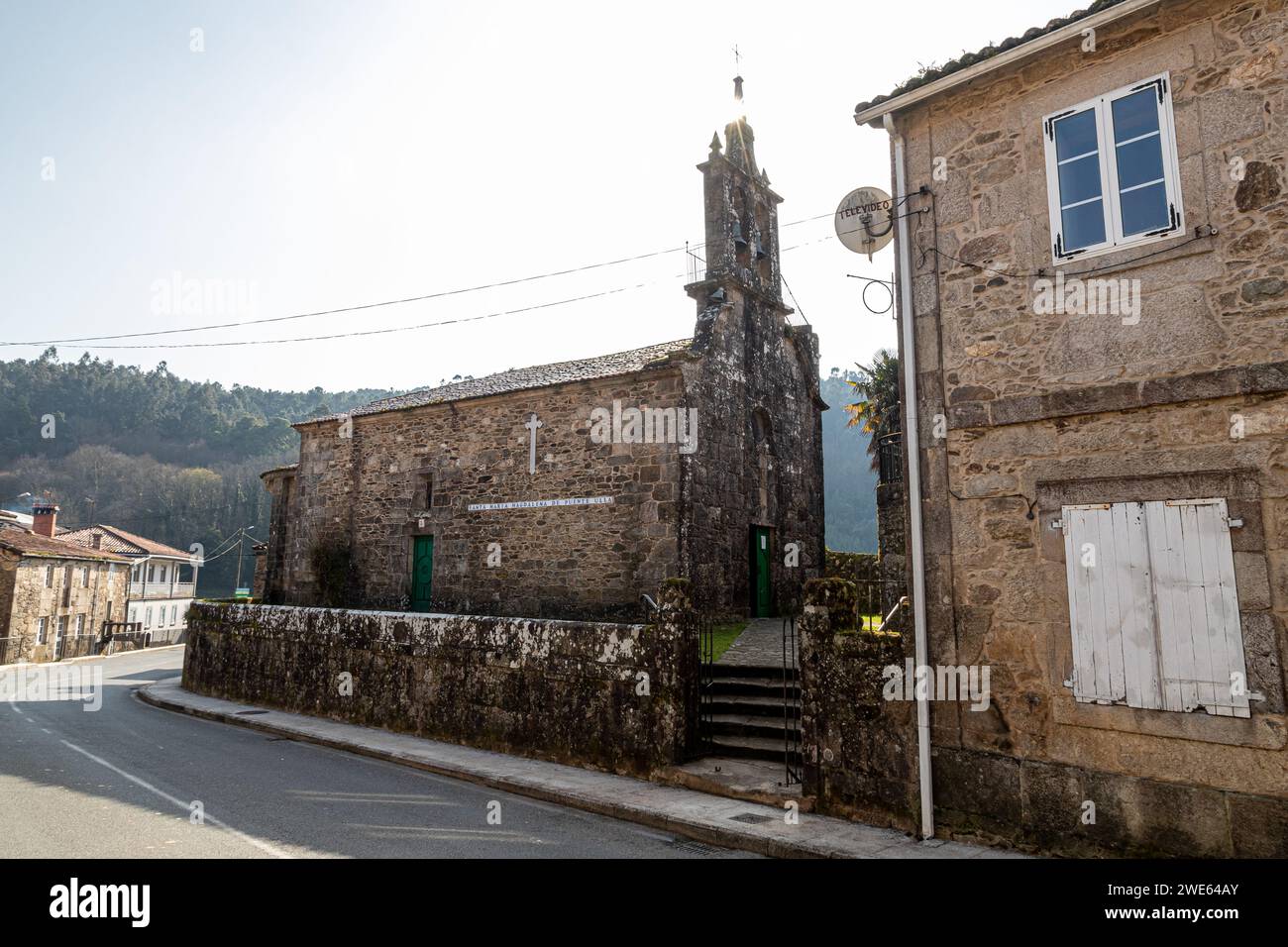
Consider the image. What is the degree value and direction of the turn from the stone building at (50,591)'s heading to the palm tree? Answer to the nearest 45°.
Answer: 0° — it already faces it

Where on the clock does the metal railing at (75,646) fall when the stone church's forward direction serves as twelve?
The metal railing is roughly at 6 o'clock from the stone church.

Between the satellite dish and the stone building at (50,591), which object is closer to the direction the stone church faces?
the satellite dish

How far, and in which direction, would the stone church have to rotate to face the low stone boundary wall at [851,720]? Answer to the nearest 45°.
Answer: approximately 45° to its right

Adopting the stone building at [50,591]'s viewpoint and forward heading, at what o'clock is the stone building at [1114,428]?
the stone building at [1114,428] is roughly at 1 o'clock from the stone building at [50,591].

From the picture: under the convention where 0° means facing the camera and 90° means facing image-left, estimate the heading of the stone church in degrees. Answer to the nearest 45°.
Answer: approximately 315°

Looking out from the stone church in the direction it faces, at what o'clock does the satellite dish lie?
The satellite dish is roughly at 1 o'clock from the stone church.

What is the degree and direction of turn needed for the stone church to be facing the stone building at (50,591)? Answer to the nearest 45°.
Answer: approximately 180°

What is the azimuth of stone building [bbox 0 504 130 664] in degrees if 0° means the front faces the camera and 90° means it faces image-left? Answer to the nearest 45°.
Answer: approximately 315°

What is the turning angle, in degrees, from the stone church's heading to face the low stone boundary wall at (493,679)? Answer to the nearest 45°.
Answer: approximately 45° to its right

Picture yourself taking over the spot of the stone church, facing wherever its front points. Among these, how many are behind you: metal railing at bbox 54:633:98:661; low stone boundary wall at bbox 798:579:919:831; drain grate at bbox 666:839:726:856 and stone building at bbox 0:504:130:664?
2
